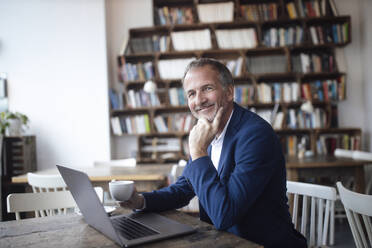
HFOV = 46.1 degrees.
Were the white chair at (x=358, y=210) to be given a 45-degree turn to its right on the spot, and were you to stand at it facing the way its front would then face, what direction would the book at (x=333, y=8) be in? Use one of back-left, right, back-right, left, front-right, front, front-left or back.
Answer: left

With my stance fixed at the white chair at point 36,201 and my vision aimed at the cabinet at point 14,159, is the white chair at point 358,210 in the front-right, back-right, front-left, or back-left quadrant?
back-right

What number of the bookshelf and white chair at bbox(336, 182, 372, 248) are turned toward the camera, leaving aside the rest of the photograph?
1

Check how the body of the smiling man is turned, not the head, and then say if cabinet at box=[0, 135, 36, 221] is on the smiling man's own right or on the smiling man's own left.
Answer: on the smiling man's own right

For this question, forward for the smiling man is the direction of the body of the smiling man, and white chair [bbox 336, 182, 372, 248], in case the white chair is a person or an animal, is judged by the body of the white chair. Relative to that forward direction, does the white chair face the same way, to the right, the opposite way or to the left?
the opposite way

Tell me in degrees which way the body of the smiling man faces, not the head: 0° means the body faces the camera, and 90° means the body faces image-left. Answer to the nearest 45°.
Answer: approximately 45°

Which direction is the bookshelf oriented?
toward the camera

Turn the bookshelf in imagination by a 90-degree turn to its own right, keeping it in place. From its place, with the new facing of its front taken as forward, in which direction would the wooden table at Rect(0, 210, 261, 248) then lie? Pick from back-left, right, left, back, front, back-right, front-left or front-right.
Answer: left

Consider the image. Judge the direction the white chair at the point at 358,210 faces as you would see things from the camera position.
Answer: facing away from the viewer and to the right of the viewer

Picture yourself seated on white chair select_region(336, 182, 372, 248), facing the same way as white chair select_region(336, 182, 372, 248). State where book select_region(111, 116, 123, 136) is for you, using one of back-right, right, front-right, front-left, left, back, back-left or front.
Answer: left

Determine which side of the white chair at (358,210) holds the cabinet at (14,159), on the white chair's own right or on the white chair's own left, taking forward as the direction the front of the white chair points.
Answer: on the white chair's own left

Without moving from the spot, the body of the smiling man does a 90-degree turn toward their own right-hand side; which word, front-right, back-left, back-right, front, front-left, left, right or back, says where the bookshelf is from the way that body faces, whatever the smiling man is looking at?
front-right

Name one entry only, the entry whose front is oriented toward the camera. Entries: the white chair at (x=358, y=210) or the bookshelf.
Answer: the bookshelf

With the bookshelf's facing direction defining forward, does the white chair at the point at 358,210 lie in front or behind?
in front
